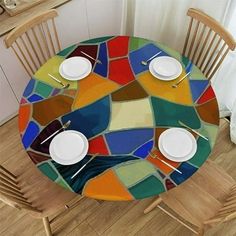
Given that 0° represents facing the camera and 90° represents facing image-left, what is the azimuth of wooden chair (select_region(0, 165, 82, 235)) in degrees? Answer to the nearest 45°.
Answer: approximately 225°

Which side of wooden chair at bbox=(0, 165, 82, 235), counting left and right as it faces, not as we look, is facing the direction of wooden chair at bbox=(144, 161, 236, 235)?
right

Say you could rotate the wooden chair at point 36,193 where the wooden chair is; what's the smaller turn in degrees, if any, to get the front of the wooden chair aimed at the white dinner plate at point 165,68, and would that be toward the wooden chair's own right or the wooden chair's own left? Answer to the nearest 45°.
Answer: approximately 45° to the wooden chair's own right

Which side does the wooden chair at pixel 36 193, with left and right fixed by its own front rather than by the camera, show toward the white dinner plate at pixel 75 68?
front

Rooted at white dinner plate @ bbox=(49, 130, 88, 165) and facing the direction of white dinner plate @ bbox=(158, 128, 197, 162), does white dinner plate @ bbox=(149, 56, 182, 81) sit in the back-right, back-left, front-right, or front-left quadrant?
front-left
